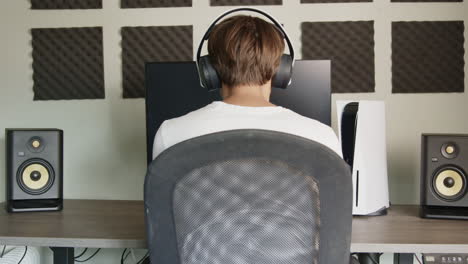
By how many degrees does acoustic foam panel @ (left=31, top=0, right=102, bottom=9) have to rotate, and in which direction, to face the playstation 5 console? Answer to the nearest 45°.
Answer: approximately 45° to its left

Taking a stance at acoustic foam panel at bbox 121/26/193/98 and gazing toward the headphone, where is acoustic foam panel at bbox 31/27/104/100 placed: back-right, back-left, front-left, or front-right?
back-right

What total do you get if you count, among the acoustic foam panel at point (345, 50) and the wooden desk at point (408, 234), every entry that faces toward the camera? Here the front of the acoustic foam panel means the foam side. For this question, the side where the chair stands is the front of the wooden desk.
2

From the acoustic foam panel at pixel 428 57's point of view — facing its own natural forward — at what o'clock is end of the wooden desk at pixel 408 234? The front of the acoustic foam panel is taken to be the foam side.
The wooden desk is roughly at 12 o'clock from the acoustic foam panel.

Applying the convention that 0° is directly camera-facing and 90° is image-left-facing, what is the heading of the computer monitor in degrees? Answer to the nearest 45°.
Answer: approximately 0°

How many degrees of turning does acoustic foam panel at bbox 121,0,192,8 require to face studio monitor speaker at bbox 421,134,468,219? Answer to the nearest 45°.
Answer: approximately 45° to its left

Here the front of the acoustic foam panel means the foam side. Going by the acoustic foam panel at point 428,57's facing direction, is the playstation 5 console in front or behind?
in front
